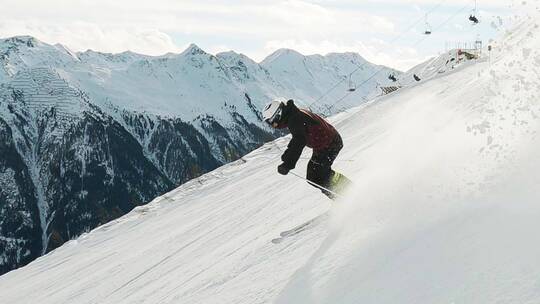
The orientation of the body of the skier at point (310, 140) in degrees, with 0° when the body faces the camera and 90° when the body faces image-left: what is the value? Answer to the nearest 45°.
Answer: approximately 90°
